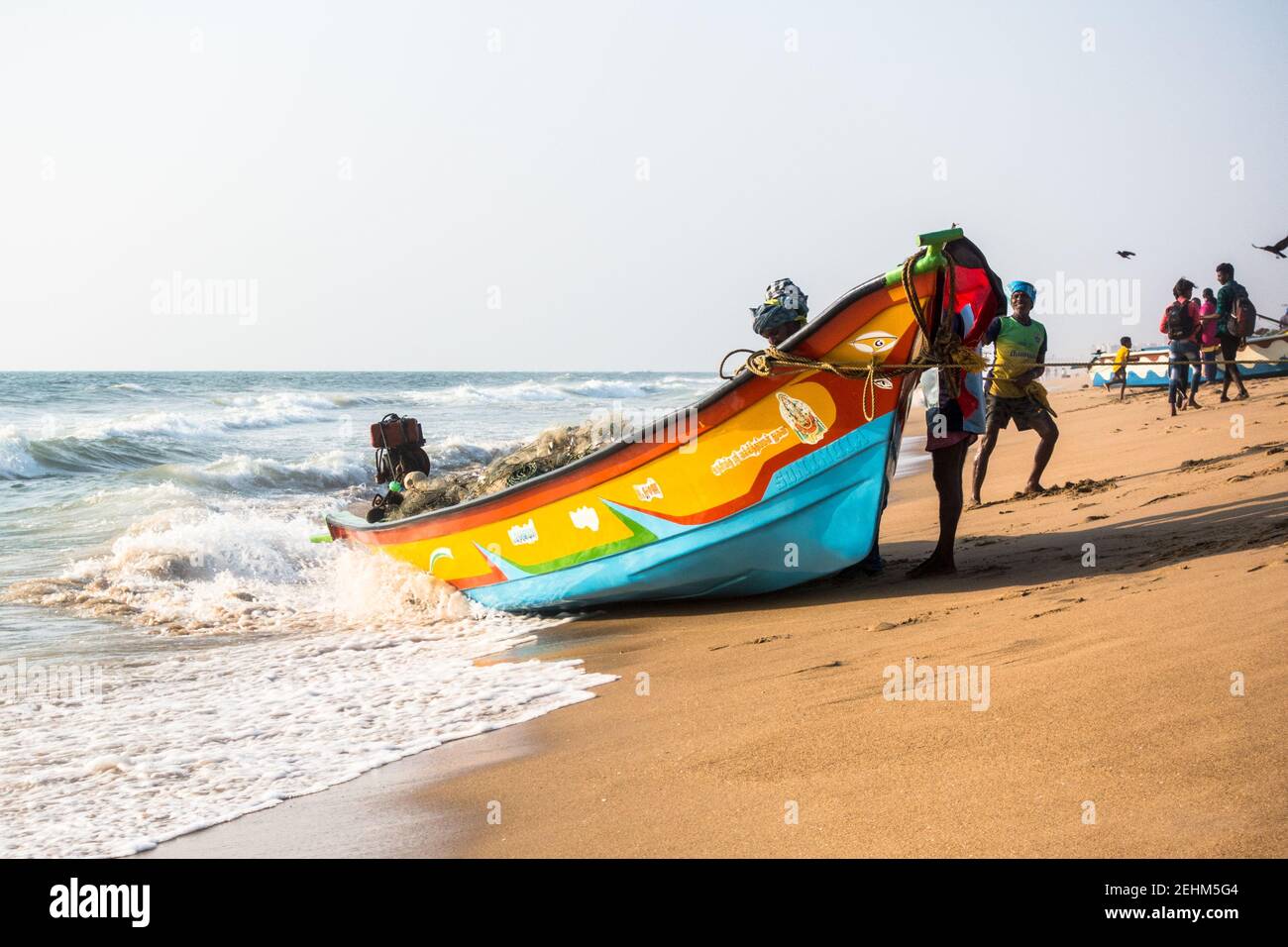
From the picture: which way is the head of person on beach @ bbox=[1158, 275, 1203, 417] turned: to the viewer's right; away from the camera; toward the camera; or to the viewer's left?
away from the camera

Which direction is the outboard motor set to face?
to the viewer's right

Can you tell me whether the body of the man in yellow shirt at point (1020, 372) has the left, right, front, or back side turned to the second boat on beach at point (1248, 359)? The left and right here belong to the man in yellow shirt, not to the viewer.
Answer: back

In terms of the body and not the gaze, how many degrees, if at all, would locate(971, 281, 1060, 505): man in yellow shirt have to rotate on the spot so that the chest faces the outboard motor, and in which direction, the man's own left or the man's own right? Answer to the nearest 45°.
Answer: approximately 90° to the man's own right

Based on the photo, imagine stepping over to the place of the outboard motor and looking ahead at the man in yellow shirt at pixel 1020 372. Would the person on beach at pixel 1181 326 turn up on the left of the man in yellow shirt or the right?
left
